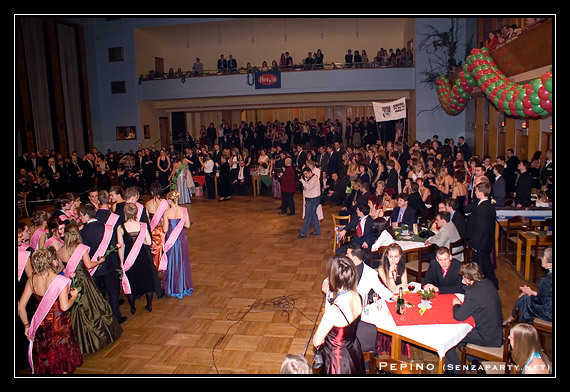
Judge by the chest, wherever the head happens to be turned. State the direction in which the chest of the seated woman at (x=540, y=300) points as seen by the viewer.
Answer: to the viewer's left

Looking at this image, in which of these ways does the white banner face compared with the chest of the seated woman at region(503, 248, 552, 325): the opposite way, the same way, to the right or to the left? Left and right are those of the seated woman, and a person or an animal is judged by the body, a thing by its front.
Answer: to the left

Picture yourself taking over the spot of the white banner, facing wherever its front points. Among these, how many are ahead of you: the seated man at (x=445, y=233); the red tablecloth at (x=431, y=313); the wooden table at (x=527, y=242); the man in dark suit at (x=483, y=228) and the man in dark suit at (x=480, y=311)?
5

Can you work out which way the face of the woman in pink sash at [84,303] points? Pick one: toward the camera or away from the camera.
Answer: away from the camera

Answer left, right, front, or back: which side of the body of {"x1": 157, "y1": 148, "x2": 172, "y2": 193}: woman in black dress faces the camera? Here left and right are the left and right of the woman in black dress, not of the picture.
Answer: front

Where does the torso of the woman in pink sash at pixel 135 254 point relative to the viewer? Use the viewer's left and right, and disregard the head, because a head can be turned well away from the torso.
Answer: facing away from the viewer

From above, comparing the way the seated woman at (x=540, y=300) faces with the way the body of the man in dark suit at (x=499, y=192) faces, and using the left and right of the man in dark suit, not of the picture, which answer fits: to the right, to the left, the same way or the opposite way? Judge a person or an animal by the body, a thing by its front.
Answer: the same way

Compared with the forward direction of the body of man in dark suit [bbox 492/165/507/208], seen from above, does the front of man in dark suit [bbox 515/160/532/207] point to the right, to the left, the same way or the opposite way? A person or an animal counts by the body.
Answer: the same way

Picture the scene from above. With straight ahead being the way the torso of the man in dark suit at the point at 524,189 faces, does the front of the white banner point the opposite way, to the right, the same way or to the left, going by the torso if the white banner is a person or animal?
to the left

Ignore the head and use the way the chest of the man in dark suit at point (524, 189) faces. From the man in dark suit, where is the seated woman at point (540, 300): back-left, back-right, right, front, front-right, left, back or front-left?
left

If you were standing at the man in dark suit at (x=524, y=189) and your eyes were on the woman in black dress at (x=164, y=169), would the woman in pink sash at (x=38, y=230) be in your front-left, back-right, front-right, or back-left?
front-left

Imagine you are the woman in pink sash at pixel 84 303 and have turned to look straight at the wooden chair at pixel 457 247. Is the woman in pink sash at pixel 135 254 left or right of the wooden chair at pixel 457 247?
left

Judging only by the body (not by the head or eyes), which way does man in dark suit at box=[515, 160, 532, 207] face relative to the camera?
to the viewer's left
